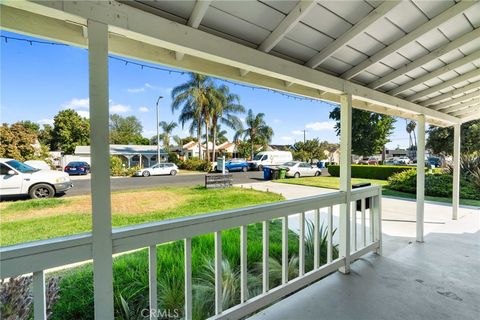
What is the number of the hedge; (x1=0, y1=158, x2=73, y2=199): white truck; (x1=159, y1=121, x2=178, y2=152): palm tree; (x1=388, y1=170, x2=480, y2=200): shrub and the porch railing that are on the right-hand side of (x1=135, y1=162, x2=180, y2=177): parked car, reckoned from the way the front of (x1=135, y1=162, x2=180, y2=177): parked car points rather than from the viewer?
1

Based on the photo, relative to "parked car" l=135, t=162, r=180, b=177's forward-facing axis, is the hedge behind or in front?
behind

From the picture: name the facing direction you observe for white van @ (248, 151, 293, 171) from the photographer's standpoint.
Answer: facing the viewer and to the left of the viewer

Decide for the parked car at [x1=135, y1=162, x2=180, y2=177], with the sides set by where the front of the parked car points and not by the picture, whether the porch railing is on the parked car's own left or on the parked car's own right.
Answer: on the parked car's own left

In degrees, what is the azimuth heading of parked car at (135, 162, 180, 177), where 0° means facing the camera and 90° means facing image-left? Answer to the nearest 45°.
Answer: approximately 90°

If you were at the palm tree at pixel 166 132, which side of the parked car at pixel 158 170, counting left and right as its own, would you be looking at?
right
